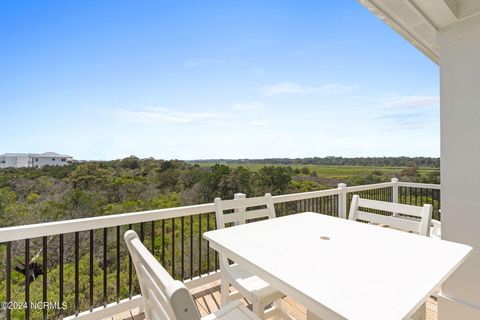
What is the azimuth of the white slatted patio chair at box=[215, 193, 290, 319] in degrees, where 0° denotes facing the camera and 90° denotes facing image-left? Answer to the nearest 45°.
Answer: approximately 315°

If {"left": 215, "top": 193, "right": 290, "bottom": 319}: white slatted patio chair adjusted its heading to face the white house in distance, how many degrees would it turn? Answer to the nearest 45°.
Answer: approximately 180°

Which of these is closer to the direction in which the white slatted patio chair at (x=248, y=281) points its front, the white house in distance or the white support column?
the white support column

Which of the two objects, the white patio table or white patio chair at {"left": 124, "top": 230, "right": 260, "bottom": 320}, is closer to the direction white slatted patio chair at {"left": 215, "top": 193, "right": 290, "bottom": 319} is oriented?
the white patio table

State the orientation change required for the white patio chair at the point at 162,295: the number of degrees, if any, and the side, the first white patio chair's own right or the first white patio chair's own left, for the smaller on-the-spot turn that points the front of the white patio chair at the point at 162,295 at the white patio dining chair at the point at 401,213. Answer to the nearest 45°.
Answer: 0° — it already faces it

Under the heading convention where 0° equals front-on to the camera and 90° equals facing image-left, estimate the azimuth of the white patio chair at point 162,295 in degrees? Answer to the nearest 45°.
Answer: approximately 225°

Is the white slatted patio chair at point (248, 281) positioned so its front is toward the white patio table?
yes
